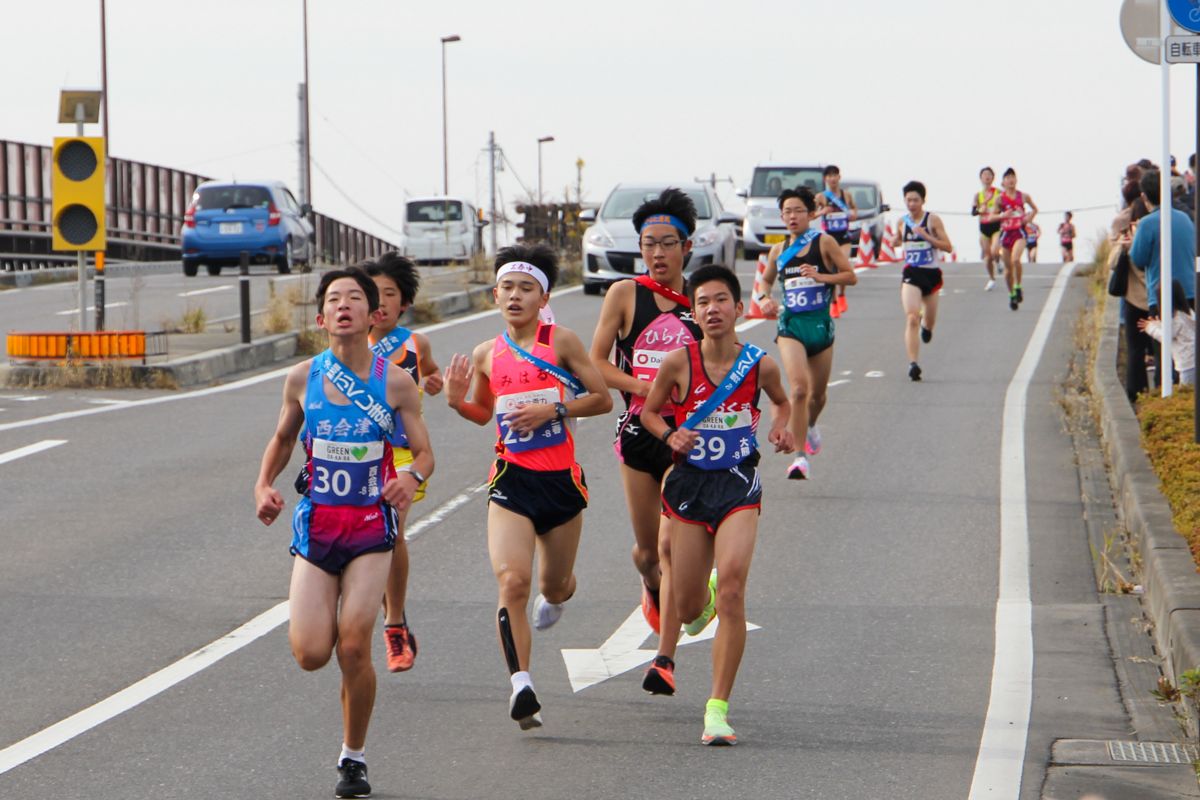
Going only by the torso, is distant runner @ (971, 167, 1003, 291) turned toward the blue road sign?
yes

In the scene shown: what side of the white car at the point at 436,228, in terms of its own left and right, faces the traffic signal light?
back

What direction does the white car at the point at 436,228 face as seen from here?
away from the camera

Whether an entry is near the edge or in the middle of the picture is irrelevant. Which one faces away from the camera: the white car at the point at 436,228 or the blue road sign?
the white car

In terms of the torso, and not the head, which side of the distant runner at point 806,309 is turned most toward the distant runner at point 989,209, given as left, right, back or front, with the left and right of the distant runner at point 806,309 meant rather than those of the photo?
back
